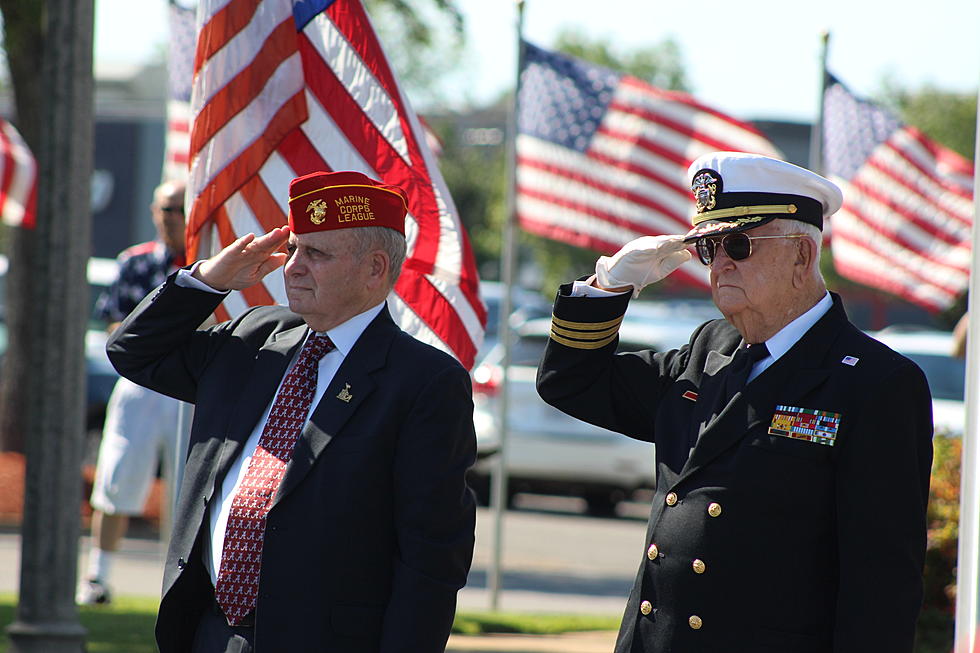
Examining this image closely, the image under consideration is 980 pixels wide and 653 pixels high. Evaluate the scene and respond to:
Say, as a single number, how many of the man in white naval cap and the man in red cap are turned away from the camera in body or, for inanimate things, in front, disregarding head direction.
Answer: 0

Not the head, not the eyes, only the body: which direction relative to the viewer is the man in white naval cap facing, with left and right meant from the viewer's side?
facing the viewer and to the left of the viewer

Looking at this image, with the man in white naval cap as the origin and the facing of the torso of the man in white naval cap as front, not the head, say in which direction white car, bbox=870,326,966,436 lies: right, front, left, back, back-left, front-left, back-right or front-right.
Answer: back-right

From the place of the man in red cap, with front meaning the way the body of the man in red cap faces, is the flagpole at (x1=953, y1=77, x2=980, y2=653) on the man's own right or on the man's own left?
on the man's own left

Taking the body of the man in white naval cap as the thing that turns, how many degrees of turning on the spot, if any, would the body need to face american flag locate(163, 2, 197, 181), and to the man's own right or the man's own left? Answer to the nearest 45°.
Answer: approximately 90° to the man's own right

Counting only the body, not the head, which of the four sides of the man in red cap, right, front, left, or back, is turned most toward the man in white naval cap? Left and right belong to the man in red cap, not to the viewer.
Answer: left

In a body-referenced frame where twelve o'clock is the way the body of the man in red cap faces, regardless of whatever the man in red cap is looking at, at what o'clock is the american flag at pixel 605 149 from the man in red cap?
The american flag is roughly at 5 o'clock from the man in red cap.

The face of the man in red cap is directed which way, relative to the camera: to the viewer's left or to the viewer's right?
to the viewer's left

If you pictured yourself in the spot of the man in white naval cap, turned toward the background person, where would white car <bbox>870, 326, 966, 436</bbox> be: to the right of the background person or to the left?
right

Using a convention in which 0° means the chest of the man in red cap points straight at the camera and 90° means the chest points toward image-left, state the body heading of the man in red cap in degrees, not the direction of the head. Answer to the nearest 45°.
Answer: approximately 45°
